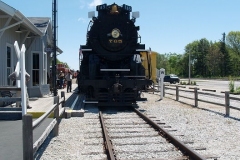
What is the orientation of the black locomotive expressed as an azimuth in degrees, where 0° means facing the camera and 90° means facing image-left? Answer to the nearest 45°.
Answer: approximately 0°

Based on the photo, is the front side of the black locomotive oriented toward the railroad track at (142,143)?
yes

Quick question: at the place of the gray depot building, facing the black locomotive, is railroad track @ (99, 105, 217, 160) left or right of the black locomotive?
right

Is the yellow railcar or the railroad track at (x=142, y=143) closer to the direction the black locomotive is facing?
the railroad track

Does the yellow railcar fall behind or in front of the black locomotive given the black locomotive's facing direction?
behind

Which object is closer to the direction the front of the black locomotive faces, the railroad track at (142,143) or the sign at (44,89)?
the railroad track

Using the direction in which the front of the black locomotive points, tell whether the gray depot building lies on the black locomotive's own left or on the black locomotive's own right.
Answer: on the black locomotive's own right
